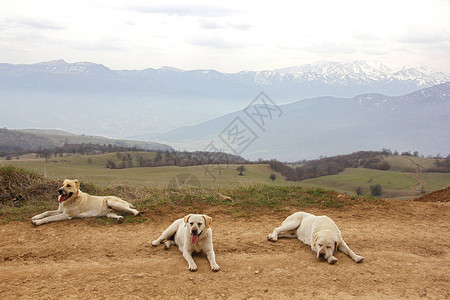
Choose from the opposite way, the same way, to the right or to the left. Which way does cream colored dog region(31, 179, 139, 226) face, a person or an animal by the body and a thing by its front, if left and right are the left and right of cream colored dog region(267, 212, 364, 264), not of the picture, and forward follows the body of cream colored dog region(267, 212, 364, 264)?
to the right

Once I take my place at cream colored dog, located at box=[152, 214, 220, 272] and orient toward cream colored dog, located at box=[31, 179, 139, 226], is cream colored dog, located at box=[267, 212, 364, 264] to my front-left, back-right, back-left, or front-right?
back-right

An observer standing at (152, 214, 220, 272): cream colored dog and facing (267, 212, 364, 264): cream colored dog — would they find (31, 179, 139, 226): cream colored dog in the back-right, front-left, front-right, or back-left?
back-left

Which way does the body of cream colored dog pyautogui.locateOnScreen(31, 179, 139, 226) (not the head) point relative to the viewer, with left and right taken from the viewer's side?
facing to the left of the viewer

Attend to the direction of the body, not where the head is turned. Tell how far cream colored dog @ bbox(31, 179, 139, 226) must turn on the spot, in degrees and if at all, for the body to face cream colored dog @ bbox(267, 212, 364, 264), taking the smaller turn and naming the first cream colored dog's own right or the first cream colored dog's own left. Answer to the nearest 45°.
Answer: approximately 135° to the first cream colored dog's own left

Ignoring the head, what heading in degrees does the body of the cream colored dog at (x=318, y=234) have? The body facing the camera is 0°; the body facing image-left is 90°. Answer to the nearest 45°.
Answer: approximately 315°

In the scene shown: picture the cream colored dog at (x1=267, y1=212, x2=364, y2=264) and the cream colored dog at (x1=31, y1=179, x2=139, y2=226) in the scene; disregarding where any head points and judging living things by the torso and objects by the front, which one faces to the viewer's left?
the cream colored dog at (x1=31, y1=179, x2=139, y2=226)

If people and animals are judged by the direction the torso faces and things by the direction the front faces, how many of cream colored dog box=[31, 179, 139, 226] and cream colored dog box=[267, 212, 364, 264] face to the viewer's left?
1

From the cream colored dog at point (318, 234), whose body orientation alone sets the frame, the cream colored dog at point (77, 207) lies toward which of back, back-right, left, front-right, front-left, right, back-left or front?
back-right

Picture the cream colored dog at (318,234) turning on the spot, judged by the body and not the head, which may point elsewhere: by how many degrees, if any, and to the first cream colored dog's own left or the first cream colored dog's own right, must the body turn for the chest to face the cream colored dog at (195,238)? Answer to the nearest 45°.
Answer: approximately 90° to the first cream colored dog's own right

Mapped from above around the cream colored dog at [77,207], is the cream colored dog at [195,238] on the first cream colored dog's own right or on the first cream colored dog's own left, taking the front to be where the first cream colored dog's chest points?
on the first cream colored dog's own left
